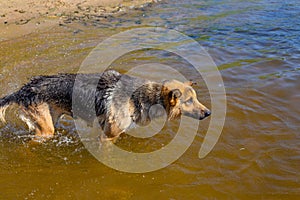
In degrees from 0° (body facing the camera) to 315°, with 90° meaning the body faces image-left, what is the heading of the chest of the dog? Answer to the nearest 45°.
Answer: approximately 270°
